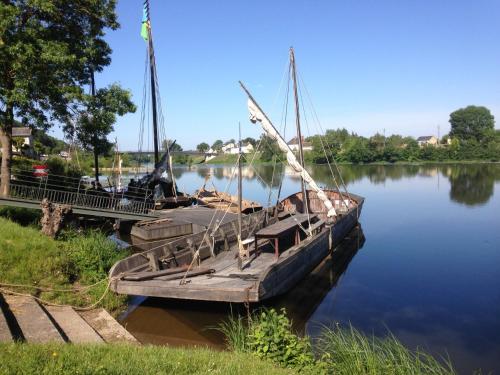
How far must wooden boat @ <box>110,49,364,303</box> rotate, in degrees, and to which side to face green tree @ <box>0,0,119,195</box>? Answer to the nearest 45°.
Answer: approximately 90° to its left

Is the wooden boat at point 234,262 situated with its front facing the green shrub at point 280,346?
no

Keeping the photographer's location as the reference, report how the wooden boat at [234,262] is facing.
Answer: facing away from the viewer and to the right of the viewer

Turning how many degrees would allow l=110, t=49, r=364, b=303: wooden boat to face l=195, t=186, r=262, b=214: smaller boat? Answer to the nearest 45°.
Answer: approximately 45° to its left

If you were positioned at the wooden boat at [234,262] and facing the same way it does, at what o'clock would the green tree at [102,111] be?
The green tree is roughly at 9 o'clock from the wooden boat.

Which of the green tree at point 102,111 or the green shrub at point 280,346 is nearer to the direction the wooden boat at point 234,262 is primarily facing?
the green tree
